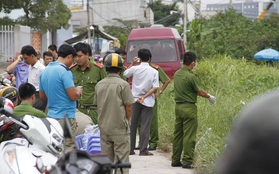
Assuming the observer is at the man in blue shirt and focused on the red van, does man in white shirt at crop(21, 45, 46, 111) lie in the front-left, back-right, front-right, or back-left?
front-left

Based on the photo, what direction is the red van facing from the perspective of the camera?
toward the camera

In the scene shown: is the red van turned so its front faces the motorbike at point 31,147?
yes

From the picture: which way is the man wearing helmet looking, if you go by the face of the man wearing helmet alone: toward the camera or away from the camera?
away from the camera

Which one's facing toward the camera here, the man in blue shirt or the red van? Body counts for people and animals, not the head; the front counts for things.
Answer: the red van

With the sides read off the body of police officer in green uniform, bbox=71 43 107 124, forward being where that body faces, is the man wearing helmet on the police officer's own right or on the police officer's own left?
on the police officer's own left

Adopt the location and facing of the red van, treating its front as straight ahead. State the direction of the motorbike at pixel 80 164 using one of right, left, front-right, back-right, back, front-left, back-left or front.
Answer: front
